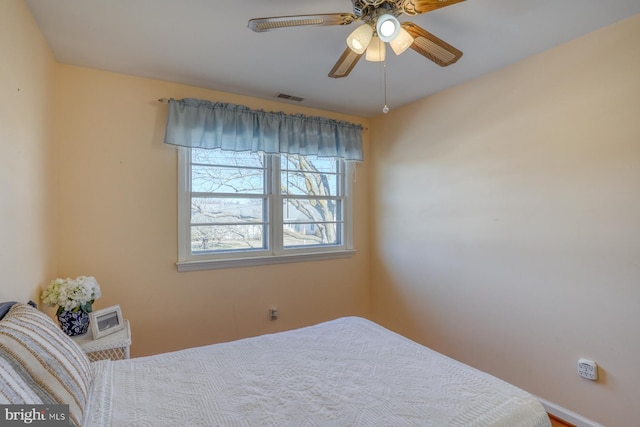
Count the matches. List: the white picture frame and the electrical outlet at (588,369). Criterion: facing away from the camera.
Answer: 0

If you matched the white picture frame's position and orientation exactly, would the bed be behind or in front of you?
in front

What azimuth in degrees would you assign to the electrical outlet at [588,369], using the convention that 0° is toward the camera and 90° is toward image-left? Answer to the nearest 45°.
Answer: approximately 45°

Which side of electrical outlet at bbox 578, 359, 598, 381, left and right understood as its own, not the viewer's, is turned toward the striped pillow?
front

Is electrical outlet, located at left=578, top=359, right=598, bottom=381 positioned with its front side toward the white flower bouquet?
yes

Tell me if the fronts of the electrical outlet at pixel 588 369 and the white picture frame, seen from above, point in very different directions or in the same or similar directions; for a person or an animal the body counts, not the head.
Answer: very different directions

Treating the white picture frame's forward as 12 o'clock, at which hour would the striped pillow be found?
The striped pillow is roughly at 2 o'clock from the white picture frame.

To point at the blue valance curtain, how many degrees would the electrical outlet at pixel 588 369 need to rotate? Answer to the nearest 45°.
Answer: approximately 45° to its right

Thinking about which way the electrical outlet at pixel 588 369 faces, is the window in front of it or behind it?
in front

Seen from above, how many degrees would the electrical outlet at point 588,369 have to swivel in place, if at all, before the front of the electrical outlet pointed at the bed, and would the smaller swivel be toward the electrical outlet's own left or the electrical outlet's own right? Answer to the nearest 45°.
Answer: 0° — it already faces it
